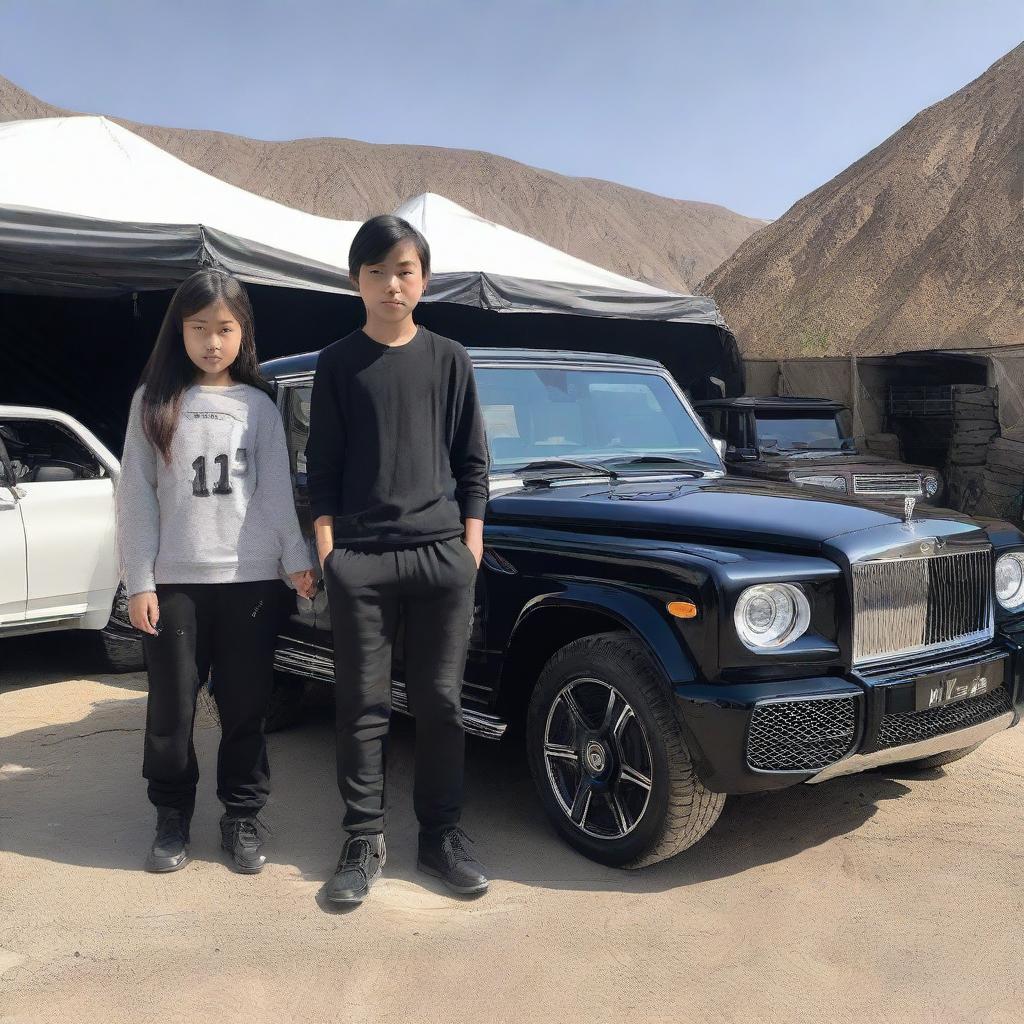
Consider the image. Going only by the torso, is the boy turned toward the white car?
no

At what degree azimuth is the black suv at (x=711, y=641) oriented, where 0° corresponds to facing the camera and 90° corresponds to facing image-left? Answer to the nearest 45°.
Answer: approximately 315°

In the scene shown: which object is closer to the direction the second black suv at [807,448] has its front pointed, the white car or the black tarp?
the white car

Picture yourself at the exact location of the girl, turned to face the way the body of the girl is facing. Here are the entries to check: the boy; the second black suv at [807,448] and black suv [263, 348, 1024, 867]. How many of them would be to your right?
0

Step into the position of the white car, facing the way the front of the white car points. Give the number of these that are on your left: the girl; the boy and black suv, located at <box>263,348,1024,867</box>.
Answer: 0

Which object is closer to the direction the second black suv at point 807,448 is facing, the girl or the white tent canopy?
the girl

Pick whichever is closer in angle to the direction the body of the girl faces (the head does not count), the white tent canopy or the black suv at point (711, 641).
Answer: the black suv

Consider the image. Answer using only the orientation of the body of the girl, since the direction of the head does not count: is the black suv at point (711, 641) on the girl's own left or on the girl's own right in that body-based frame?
on the girl's own left

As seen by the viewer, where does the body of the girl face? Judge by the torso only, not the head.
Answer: toward the camera

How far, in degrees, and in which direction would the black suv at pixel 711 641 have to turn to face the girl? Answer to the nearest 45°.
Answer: approximately 135° to its right

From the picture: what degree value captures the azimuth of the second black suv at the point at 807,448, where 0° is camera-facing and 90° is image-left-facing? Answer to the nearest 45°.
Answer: approximately 315°

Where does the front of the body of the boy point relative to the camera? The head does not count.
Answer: toward the camera

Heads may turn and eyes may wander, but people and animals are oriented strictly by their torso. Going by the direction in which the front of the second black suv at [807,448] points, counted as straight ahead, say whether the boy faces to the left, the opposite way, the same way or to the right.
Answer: the same way

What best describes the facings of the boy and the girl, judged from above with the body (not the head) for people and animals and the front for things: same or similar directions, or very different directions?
same or similar directions

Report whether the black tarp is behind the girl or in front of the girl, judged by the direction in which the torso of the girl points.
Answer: behind

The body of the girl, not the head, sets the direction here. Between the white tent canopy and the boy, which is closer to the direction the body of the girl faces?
the boy

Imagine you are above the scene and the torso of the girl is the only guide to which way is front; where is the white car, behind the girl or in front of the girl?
behind

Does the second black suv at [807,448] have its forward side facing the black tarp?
no

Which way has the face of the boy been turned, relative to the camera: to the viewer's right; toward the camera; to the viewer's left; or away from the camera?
toward the camera

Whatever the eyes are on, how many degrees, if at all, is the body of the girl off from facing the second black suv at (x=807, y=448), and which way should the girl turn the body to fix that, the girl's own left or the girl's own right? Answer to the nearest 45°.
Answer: approximately 135° to the girl's own left

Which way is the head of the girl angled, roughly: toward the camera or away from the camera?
toward the camera
